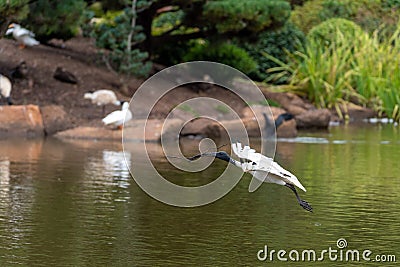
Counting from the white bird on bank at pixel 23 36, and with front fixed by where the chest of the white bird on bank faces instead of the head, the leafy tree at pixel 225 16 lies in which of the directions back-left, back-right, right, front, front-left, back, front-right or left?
back

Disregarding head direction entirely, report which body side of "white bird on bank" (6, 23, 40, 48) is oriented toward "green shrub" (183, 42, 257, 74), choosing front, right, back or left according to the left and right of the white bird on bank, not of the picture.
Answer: back

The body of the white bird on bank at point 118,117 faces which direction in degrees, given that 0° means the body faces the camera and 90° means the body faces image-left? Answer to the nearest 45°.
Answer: approximately 270°

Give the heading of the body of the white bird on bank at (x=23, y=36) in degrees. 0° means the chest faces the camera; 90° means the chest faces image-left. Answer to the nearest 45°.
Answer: approximately 90°

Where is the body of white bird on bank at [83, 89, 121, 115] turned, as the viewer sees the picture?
to the viewer's left
